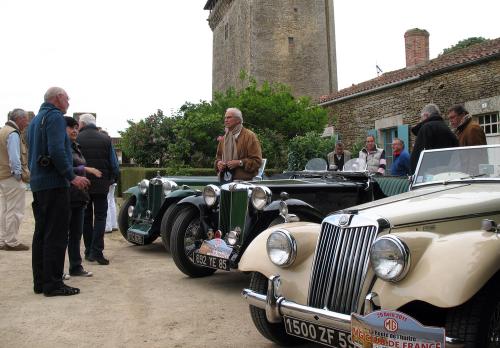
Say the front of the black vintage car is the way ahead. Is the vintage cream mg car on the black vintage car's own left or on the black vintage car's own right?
on the black vintage car's own left

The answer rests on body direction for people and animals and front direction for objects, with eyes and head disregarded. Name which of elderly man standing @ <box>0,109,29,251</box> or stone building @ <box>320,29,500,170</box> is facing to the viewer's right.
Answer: the elderly man standing

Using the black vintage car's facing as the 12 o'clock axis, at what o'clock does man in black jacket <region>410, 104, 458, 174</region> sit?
The man in black jacket is roughly at 7 o'clock from the black vintage car.

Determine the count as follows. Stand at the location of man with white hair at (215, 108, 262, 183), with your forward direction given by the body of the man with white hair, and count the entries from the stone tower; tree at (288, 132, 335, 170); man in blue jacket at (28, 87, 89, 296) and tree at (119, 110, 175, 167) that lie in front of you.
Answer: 1

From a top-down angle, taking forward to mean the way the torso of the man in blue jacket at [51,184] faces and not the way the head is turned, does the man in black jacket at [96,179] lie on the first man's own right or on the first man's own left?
on the first man's own left

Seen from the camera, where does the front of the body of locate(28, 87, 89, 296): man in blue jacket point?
to the viewer's right

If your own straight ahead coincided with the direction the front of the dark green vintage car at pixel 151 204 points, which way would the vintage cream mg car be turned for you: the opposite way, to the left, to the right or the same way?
the same way

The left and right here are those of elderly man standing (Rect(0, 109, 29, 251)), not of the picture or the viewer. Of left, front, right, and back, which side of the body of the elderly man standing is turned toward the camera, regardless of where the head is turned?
right

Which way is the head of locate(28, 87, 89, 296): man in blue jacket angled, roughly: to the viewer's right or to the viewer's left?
to the viewer's right

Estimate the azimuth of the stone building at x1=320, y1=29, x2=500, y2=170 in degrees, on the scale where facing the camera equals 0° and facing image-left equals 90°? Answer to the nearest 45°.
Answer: approximately 45°

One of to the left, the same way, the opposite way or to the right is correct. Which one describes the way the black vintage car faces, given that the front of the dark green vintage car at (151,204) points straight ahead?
the same way

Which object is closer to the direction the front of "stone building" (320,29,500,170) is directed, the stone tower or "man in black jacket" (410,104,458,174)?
the man in black jacket

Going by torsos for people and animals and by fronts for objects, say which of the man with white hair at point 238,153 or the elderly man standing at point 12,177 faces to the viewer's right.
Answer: the elderly man standing

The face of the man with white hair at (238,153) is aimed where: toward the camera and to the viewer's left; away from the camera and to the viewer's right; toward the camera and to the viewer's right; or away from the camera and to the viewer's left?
toward the camera and to the viewer's left

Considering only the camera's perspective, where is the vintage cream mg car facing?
facing the viewer and to the left of the viewer

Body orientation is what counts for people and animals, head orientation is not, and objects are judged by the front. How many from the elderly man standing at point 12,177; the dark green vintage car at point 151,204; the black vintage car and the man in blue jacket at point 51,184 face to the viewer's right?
2

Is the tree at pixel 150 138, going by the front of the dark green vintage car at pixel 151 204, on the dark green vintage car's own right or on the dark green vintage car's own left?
on the dark green vintage car's own right

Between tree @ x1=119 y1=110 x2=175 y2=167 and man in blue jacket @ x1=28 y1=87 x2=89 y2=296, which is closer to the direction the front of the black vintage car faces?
the man in blue jacket

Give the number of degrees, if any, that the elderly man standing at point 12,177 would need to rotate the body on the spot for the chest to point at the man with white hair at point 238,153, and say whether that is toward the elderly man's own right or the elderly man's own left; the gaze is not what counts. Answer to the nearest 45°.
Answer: approximately 45° to the elderly man's own right

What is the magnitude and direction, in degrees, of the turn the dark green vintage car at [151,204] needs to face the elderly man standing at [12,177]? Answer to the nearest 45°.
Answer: approximately 45° to its right
